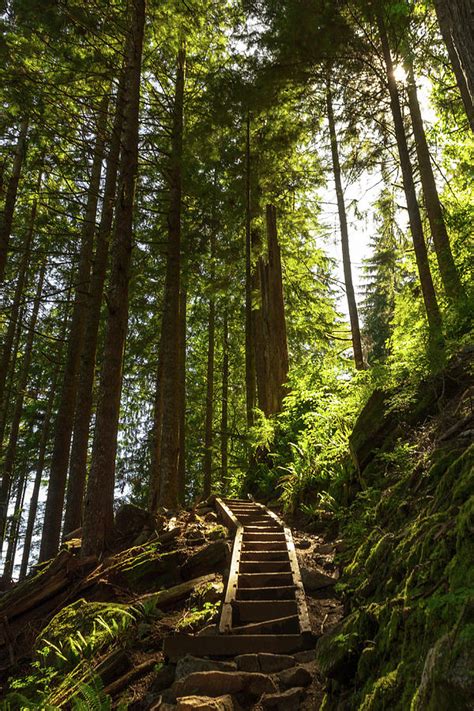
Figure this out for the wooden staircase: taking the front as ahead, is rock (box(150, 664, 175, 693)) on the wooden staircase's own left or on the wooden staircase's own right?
on the wooden staircase's own right

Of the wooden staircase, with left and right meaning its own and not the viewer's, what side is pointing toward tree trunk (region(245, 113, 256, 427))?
back

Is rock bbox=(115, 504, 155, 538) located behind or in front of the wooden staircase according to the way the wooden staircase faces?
behind

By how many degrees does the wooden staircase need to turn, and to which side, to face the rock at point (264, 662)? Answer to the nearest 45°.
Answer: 0° — it already faces it

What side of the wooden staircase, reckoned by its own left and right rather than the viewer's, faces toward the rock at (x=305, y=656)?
front

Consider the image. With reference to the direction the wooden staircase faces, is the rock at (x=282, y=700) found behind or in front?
in front

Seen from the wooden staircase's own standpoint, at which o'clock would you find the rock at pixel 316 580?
The rock is roughly at 8 o'clock from the wooden staircase.

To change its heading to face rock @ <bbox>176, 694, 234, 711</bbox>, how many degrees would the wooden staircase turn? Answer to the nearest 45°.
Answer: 0° — it already faces it

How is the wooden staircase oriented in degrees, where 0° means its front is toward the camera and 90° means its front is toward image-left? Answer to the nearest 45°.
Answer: approximately 0°

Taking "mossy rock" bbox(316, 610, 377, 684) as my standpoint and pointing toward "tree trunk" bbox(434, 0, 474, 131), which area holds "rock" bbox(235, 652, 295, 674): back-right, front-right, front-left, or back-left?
back-left
